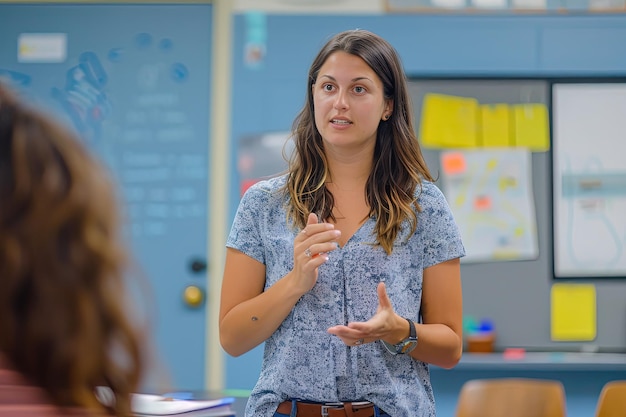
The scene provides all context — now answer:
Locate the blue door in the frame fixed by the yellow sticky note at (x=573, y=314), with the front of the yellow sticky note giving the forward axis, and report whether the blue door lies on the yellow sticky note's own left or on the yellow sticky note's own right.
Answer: on the yellow sticky note's own right

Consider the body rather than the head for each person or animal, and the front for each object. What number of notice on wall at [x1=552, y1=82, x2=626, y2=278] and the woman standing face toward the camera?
2

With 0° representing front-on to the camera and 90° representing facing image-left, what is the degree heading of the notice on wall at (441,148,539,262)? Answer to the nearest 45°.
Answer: approximately 0°
